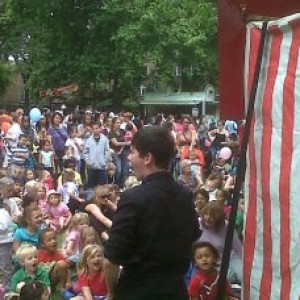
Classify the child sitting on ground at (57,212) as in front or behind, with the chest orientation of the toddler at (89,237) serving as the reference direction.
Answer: behind

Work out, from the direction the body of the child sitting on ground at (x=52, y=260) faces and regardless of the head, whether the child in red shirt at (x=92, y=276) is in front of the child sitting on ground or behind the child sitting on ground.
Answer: in front

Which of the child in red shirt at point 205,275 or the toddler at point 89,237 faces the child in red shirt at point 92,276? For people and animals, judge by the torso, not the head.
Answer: the toddler

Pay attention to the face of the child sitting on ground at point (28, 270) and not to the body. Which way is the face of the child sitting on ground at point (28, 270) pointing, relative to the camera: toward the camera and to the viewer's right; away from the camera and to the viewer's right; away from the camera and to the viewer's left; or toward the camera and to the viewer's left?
toward the camera and to the viewer's right

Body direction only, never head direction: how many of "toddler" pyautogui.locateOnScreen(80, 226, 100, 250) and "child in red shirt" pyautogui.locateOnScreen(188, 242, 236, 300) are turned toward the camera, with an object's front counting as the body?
2

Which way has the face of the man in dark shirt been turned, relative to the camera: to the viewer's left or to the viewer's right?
to the viewer's left

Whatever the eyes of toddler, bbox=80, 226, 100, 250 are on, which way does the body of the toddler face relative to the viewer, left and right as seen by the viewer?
facing the viewer

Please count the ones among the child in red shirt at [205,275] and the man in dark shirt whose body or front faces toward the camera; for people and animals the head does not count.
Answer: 1

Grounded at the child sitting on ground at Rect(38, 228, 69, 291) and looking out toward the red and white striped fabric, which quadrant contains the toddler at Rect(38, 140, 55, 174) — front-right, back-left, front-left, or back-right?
back-left

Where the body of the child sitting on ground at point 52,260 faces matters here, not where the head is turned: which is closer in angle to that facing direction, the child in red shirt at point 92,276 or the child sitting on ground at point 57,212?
the child in red shirt

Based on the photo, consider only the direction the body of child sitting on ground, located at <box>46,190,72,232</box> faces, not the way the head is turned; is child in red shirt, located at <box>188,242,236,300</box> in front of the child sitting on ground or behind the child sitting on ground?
in front
